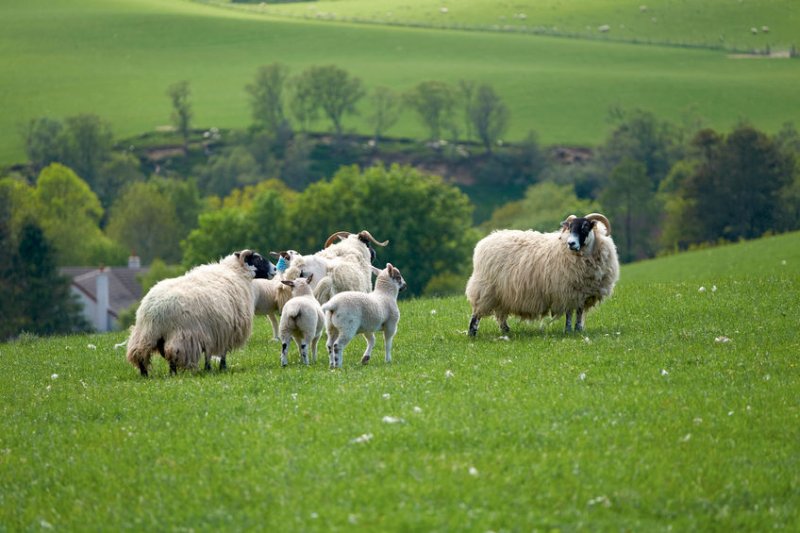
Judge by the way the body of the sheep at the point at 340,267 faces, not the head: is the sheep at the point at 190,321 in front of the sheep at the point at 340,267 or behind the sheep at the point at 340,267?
behind

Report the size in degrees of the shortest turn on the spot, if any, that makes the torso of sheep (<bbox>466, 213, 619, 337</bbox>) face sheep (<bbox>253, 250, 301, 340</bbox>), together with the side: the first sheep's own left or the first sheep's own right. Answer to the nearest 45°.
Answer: approximately 180°

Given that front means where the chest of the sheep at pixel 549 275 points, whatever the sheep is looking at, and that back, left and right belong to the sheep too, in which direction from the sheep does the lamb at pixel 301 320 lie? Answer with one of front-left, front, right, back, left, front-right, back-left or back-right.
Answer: back-right

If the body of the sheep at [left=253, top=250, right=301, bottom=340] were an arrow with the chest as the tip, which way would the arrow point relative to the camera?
to the viewer's right

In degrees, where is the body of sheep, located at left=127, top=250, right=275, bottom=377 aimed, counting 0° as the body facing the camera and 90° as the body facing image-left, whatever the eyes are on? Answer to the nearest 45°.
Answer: approximately 225°

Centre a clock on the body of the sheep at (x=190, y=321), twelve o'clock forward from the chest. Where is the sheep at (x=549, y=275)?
the sheep at (x=549, y=275) is roughly at 1 o'clock from the sheep at (x=190, y=321).

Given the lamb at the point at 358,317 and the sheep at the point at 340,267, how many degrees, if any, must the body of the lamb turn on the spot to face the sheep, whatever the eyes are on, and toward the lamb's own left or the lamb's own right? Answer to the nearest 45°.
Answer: approximately 45° to the lamb's own left

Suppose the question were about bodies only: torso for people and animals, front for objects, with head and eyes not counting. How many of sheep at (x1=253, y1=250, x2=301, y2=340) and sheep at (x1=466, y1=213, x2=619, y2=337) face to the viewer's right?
2

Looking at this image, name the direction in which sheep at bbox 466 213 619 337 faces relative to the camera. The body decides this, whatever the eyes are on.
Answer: to the viewer's right

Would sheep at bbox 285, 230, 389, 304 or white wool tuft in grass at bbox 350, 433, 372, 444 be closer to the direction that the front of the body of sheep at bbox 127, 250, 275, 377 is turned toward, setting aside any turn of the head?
the sheep
